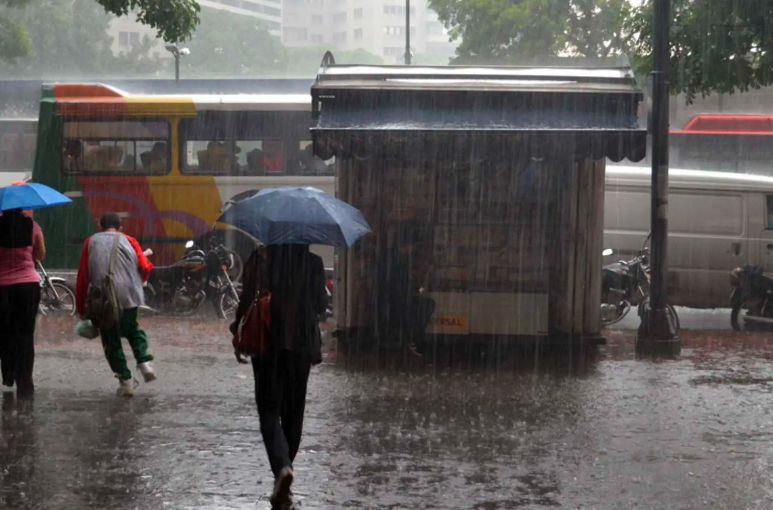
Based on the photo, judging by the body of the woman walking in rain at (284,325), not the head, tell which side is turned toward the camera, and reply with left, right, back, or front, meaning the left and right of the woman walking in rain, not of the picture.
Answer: back

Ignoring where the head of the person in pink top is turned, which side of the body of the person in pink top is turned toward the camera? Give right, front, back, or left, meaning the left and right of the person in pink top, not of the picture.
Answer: back

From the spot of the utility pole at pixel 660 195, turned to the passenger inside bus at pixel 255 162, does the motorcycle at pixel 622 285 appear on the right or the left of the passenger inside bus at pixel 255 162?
right

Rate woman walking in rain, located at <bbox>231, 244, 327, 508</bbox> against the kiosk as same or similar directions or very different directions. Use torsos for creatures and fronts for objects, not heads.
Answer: very different directions

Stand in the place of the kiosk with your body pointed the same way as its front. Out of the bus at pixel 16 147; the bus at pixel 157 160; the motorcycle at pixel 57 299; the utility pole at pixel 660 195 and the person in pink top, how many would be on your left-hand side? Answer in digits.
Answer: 1

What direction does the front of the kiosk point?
toward the camera

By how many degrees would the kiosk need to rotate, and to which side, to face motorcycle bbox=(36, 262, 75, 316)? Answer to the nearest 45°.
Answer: approximately 135° to its right

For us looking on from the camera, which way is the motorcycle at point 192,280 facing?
facing the viewer and to the right of the viewer

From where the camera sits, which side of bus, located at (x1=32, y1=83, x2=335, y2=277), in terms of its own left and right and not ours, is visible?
right

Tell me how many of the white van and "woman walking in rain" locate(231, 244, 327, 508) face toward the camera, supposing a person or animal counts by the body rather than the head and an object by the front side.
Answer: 0

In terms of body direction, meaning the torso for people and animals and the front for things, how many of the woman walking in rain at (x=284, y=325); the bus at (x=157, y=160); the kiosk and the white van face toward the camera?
1

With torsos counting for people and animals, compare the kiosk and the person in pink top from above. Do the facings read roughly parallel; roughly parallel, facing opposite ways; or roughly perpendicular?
roughly parallel, facing opposite ways
